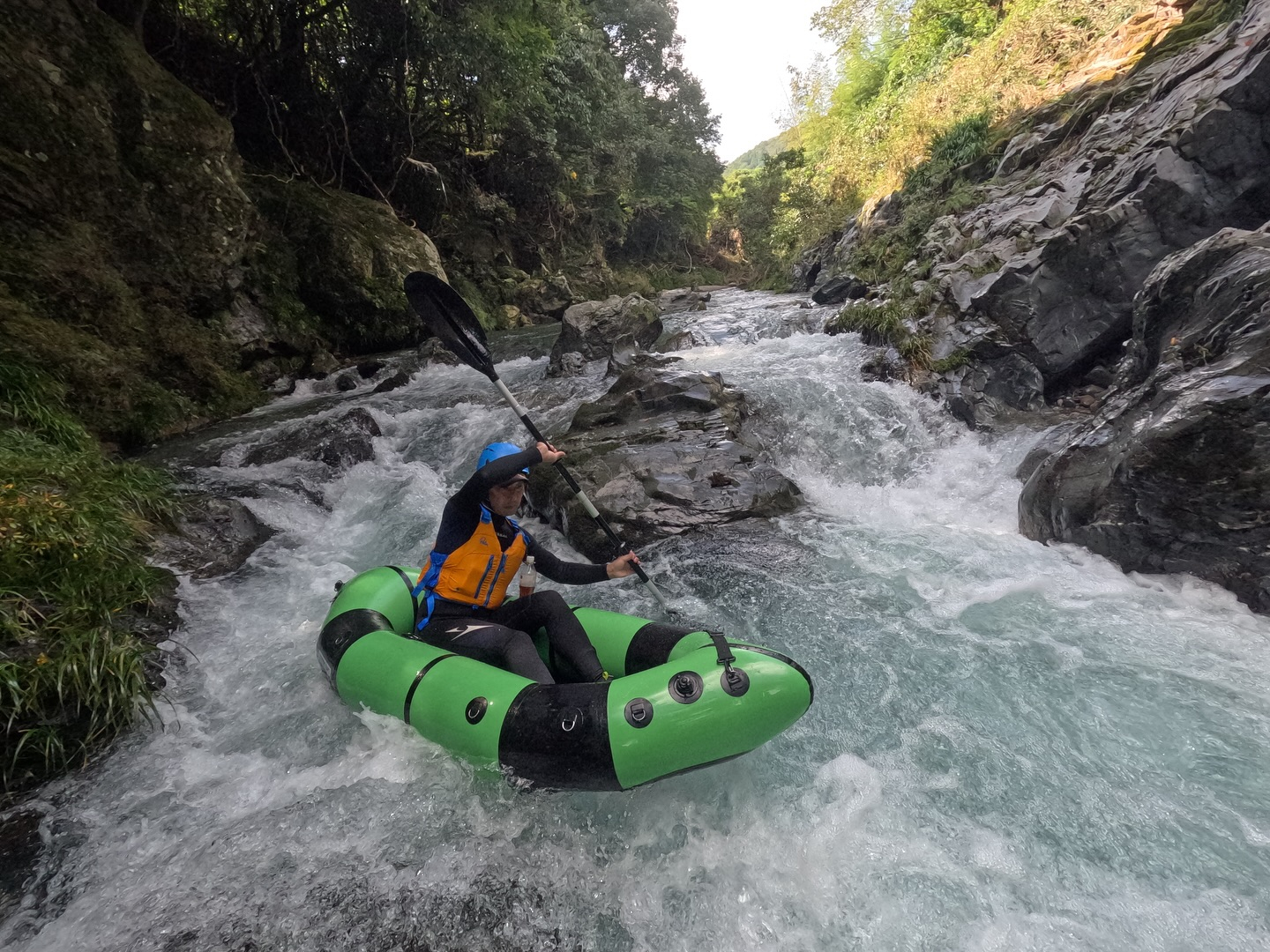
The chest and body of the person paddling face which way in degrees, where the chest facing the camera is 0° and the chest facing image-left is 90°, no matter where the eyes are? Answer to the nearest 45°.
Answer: approximately 315°

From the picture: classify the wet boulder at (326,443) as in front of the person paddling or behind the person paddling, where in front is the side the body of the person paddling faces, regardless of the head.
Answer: behind

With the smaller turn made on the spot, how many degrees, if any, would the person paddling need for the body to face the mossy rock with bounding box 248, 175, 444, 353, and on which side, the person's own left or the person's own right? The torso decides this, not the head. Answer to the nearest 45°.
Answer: approximately 135° to the person's own left

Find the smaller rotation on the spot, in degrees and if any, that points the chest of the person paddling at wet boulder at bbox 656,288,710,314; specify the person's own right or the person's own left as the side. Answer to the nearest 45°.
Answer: approximately 90° to the person's own left

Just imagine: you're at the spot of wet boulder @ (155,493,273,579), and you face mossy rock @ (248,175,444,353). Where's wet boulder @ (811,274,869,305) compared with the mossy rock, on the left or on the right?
right

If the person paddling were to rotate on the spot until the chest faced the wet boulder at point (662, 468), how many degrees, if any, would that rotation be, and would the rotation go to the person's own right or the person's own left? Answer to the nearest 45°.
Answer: approximately 90° to the person's own left

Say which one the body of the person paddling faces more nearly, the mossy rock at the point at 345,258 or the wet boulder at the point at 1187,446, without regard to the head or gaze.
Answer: the wet boulder

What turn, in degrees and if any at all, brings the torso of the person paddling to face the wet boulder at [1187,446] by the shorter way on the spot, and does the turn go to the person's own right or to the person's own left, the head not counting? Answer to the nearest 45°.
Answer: approximately 45° to the person's own left

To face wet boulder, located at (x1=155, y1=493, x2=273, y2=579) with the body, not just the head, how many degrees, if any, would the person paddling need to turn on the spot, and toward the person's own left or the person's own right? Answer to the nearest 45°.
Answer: approximately 180°

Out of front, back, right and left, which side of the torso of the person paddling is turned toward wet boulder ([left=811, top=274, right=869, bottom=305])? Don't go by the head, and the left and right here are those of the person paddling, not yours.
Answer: left
